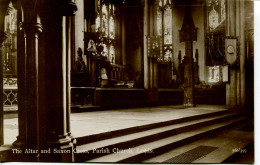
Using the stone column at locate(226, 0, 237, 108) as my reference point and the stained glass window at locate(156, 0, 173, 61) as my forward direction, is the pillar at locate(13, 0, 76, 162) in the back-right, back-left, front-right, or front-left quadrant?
back-left

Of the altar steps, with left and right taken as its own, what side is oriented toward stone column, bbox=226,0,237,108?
left

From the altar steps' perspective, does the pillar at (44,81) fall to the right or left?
on its right

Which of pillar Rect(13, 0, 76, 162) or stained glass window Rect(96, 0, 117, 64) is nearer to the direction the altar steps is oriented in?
the pillar

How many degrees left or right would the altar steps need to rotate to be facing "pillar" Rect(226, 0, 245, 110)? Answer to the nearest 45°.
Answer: approximately 90° to its left

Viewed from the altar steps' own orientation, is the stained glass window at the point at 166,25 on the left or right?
on its left

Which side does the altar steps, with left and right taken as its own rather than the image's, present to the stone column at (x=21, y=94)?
right

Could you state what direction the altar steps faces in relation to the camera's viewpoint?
facing the viewer and to the right of the viewer

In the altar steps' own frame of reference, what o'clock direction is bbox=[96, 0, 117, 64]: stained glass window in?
The stained glass window is roughly at 7 o'clock from the altar steps.
